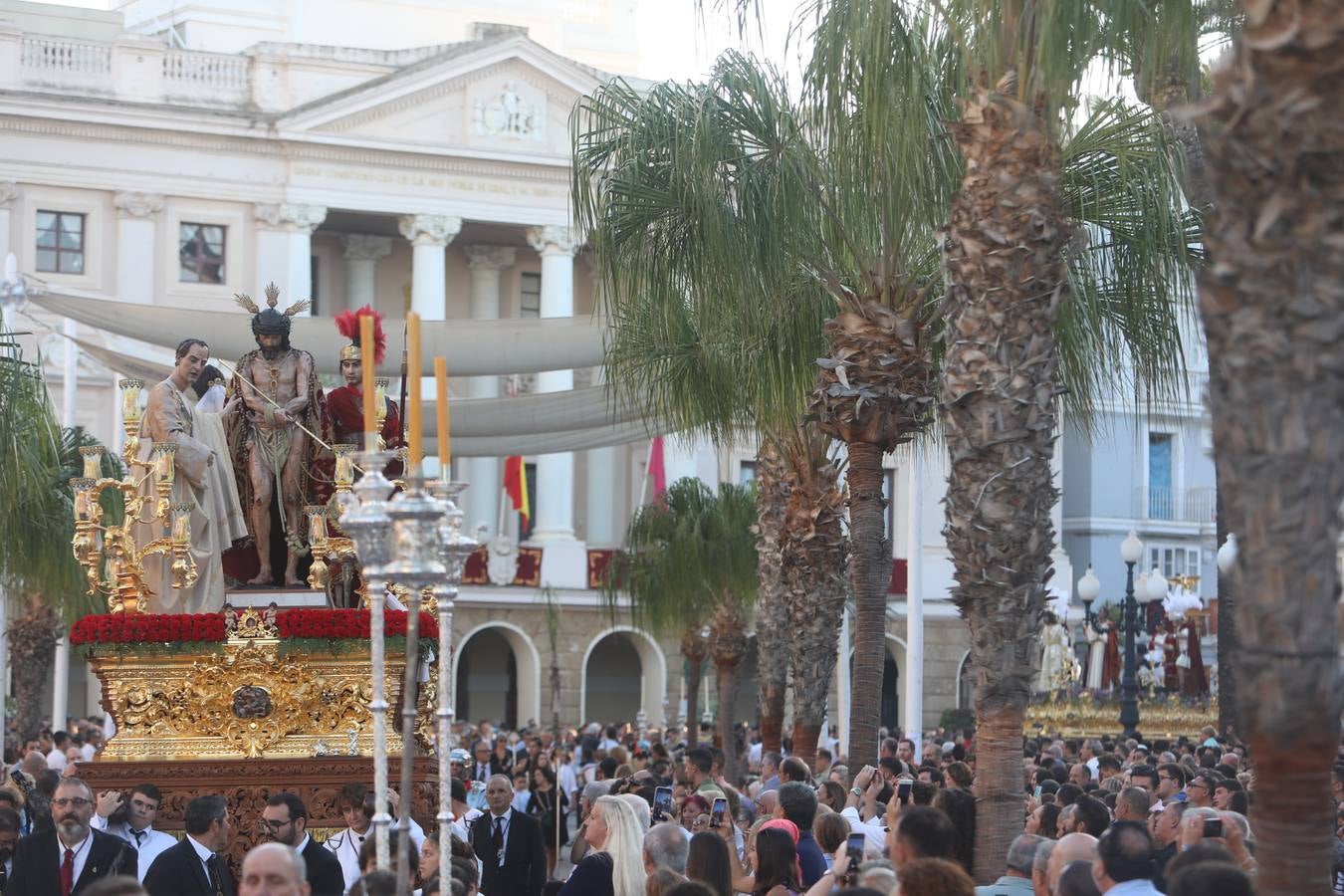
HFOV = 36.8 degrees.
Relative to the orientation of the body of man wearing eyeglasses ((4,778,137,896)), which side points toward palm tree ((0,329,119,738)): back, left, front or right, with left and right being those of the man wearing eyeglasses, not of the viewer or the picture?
back

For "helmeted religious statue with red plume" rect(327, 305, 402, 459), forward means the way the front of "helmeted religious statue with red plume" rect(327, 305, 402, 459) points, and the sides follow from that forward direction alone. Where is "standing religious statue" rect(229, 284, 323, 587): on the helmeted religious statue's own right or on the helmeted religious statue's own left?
on the helmeted religious statue's own right

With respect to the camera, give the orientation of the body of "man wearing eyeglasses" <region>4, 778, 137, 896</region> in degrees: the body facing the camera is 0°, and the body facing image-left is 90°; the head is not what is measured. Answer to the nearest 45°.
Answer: approximately 0°

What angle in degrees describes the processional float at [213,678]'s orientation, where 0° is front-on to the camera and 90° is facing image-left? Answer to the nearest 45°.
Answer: approximately 0°

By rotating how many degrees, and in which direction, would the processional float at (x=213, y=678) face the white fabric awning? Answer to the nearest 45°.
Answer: approximately 180°

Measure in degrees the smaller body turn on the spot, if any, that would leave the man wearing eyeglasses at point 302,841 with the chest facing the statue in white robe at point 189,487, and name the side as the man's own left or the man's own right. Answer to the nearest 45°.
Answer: approximately 135° to the man's own right

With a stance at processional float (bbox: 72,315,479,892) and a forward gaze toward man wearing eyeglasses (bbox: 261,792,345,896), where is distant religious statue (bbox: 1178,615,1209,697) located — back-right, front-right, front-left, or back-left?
back-left

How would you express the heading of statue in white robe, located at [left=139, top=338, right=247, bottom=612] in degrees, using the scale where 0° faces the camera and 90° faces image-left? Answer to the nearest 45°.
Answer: approximately 315°
